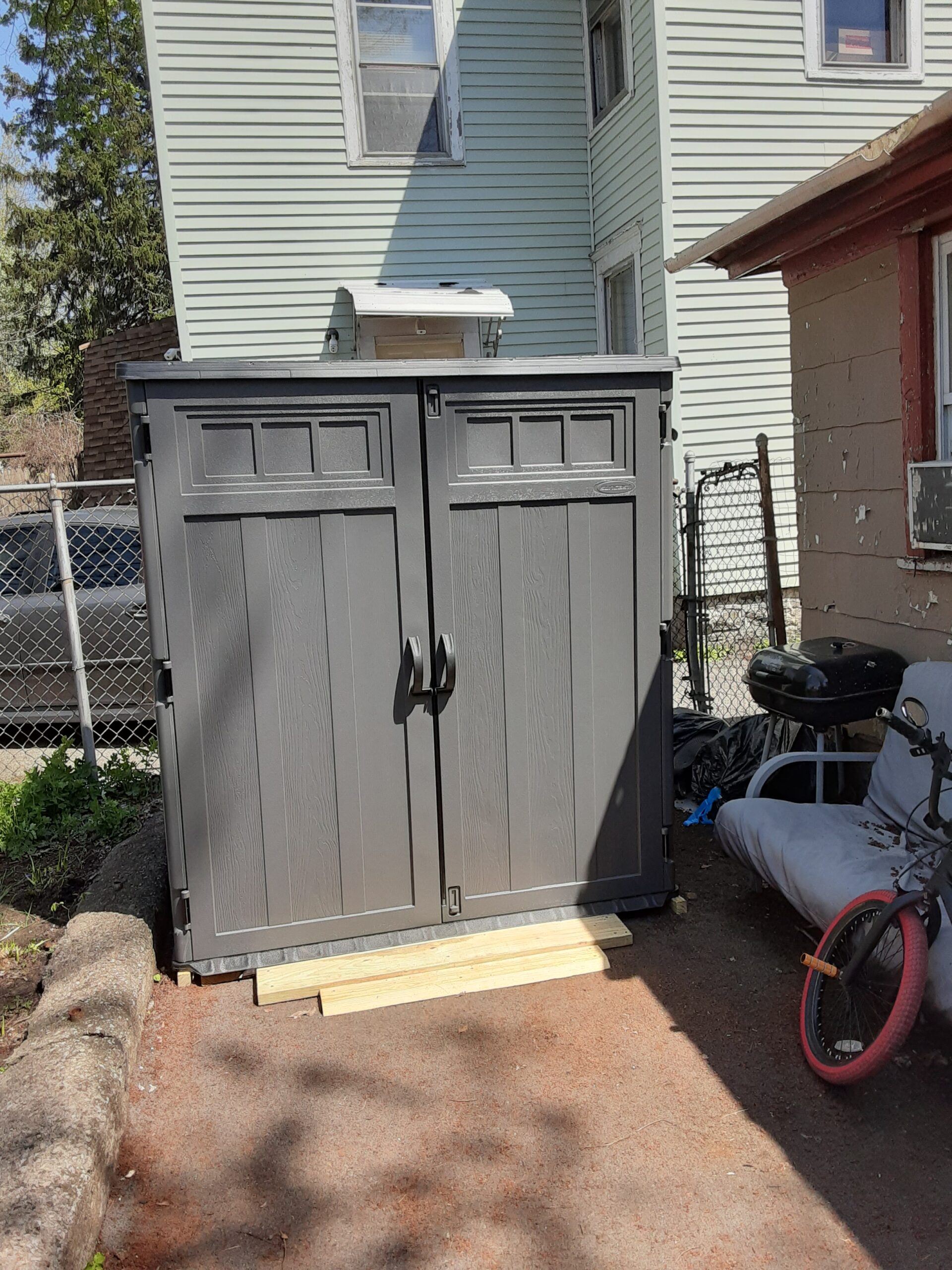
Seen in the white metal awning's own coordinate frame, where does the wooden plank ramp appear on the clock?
The wooden plank ramp is roughly at 12 o'clock from the white metal awning.

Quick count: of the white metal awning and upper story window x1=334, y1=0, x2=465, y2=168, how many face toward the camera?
2

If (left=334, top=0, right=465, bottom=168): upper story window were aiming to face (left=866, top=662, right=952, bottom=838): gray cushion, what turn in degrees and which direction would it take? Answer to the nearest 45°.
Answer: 0° — it already faces it

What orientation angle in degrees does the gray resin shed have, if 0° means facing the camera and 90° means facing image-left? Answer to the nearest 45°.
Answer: approximately 0°

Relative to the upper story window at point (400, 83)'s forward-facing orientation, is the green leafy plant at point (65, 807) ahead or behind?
ahead

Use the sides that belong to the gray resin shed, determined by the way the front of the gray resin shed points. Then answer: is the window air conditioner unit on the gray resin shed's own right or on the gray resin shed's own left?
on the gray resin shed's own left

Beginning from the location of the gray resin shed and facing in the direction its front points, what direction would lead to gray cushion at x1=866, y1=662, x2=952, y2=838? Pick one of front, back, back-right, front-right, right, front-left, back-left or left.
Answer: left

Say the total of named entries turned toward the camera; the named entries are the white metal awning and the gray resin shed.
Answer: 2
